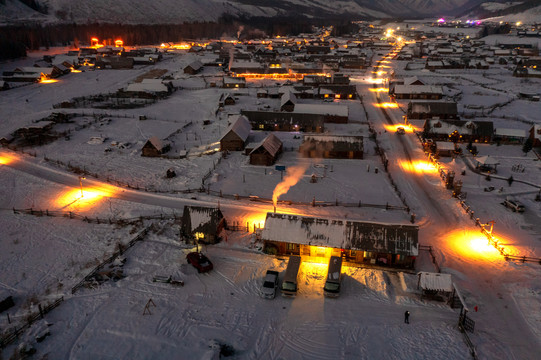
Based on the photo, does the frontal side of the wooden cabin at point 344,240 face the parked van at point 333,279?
yes

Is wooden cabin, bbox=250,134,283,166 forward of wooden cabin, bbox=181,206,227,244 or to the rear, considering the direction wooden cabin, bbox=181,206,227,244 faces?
to the rear

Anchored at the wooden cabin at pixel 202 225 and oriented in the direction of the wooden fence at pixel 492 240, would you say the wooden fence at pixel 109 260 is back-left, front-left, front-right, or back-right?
back-right

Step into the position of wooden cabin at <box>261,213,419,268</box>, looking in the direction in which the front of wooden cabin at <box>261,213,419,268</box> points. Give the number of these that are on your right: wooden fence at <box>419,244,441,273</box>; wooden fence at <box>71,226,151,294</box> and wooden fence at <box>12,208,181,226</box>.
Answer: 2

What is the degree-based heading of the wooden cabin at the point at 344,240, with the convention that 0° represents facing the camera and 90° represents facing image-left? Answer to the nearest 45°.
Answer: approximately 0°

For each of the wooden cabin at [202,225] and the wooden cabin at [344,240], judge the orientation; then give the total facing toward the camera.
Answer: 2

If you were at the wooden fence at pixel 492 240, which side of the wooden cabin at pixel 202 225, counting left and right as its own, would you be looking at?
left

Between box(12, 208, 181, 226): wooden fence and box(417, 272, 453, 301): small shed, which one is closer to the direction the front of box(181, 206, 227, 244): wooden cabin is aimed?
the small shed

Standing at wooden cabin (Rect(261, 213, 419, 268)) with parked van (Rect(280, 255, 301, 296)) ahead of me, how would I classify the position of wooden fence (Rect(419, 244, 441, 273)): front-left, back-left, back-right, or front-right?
back-left

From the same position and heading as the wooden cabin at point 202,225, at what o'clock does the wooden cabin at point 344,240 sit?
the wooden cabin at point 344,240 is roughly at 10 o'clock from the wooden cabin at point 202,225.

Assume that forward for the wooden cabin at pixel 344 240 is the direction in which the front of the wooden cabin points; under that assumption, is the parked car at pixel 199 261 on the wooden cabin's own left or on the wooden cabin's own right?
on the wooden cabin's own right
